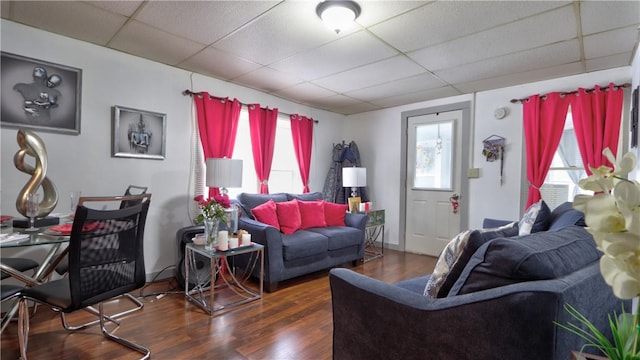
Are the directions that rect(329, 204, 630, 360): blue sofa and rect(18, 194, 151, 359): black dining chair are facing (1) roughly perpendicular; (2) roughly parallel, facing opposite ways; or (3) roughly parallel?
roughly parallel

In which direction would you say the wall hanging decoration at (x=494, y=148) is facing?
toward the camera

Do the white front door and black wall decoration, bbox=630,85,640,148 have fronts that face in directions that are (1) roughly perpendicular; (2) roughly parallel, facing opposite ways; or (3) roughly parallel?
roughly perpendicular

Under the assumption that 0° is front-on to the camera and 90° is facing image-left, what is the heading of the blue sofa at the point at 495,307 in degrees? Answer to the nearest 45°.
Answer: approximately 135°

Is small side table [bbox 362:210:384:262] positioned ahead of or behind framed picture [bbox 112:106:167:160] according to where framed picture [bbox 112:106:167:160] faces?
ahead

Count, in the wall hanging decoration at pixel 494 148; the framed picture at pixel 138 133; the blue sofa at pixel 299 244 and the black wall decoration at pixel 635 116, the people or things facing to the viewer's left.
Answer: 1

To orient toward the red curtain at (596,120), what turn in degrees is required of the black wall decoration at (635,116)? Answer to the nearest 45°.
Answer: approximately 45° to its right

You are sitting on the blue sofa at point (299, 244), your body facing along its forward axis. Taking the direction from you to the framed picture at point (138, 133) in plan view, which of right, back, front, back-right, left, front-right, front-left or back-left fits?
back-right

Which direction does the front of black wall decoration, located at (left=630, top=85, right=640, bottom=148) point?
to the viewer's left

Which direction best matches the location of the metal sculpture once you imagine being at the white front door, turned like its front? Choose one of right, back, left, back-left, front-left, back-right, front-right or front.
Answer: front

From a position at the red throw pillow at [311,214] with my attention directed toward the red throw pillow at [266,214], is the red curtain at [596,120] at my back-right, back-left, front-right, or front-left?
back-left
